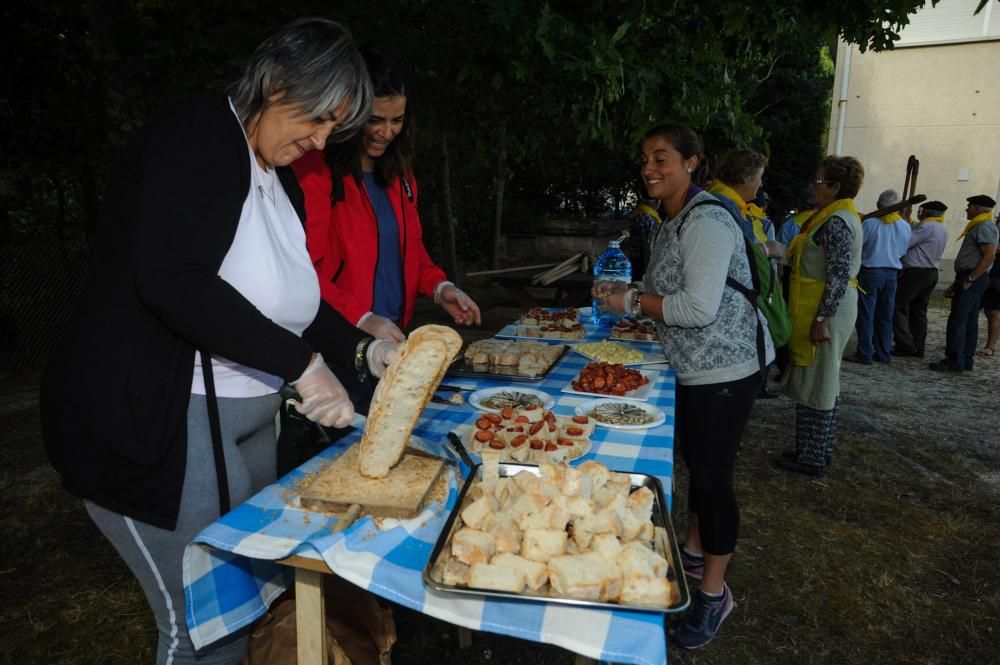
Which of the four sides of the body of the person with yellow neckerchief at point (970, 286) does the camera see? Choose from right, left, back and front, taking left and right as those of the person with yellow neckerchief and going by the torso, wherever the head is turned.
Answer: left

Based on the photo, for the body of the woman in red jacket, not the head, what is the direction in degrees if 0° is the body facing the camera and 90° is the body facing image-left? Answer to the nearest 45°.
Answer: approximately 315°
